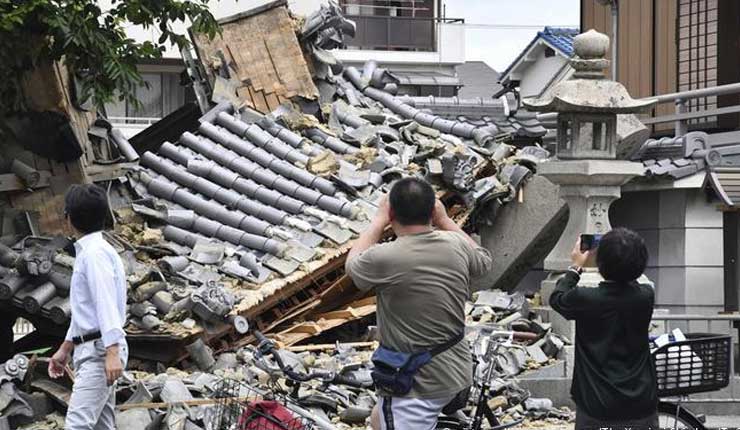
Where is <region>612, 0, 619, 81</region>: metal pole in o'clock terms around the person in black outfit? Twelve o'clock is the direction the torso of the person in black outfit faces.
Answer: The metal pole is roughly at 12 o'clock from the person in black outfit.

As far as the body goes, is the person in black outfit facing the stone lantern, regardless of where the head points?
yes

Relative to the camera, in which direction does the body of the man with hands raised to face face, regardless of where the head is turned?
away from the camera

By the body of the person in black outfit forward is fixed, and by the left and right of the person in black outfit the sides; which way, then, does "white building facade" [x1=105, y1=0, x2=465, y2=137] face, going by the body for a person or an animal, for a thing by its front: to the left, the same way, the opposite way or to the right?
the opposite way

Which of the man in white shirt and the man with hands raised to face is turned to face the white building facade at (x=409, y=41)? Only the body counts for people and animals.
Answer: the man with hands raised to face

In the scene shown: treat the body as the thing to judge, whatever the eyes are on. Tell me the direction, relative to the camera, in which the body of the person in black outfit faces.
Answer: away from the camera

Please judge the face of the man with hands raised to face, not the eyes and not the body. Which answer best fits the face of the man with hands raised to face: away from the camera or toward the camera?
away from the camera

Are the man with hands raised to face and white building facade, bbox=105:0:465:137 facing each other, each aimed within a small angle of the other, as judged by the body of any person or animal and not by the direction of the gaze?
yes
